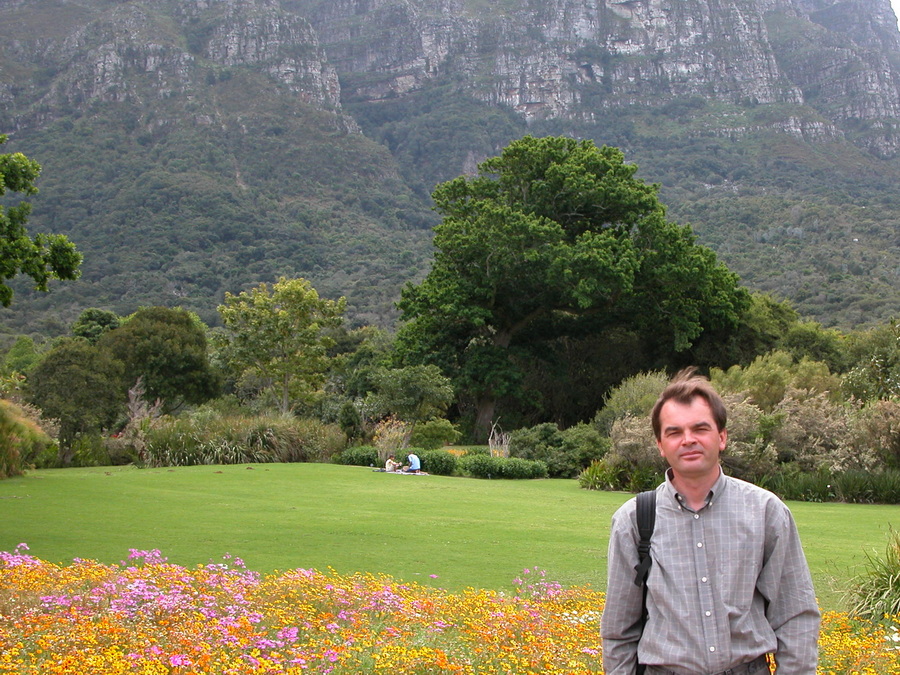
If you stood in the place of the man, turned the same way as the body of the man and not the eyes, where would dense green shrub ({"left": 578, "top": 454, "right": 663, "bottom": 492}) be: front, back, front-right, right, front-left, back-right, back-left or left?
back

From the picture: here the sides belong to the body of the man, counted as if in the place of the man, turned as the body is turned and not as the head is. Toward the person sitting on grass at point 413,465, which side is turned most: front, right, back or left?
back

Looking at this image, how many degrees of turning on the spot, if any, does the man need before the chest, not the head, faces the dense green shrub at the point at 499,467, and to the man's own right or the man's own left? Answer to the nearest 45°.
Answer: approximately 180°

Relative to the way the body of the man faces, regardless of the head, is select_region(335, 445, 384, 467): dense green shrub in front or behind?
behind

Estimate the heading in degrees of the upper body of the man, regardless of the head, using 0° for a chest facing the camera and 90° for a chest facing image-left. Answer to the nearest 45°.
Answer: approximately 0°

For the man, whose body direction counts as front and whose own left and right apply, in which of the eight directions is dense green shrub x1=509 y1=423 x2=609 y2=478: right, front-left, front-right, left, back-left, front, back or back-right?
back

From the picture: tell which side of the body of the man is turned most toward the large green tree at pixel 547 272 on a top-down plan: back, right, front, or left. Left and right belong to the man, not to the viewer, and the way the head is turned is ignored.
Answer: back

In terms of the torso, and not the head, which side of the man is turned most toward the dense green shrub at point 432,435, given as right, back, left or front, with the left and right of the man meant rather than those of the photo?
back

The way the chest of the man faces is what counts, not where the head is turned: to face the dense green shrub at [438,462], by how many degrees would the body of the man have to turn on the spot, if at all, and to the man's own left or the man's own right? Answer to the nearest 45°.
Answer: approximately 180°

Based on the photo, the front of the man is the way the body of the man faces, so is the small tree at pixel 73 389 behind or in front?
behind
